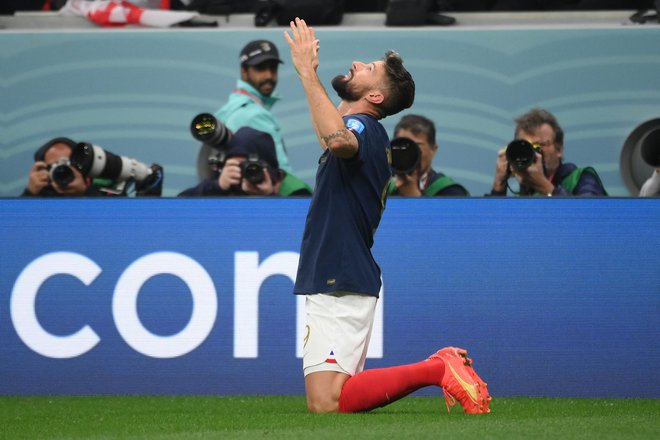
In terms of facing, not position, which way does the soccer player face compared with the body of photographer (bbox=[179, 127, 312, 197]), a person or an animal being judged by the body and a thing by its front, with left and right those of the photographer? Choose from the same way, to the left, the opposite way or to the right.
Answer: to the right

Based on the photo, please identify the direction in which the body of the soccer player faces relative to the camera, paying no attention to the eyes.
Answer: to the viewer's left

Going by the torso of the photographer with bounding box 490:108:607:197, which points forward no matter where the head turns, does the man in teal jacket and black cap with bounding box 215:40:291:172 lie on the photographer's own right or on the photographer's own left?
on the photographer's own right

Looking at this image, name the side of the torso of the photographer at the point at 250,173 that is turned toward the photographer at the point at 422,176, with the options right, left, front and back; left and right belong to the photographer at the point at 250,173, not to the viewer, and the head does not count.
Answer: left

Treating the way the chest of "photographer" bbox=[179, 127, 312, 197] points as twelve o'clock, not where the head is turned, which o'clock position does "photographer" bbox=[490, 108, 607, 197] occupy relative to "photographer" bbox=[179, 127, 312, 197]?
"photographer" bbox=[490, 108, 607, 197] is roughly at 9 o'clock from "photographer" bbox=[179, 127, 312, 197].

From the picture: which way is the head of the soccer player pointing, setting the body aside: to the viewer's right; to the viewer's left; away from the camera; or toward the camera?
to the viewer's left

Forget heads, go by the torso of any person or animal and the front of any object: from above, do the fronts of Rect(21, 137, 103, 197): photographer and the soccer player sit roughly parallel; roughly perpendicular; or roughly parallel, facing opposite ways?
roughly perpendicular

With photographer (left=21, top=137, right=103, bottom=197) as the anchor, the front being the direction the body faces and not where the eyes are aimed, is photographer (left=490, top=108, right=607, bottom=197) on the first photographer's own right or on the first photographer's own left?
on the first photographer's own left

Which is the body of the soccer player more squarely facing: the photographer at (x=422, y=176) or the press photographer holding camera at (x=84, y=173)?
the press photographer holding camera

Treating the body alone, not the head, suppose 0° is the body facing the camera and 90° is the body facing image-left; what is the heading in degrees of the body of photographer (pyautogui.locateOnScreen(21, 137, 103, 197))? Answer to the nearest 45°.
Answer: approximately 0°
